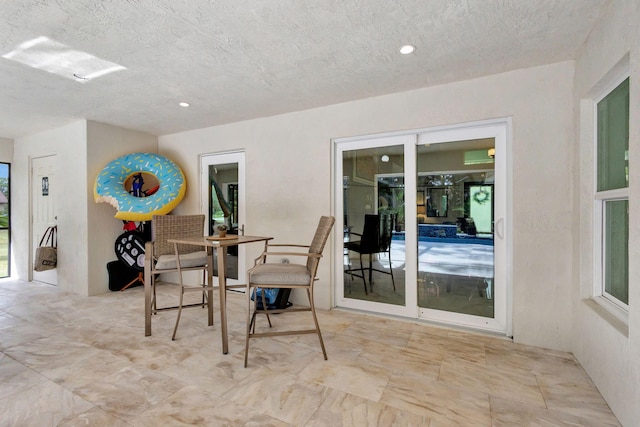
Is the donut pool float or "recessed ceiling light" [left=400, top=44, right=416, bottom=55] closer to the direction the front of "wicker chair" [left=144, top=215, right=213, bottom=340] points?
the recessed ceiling light

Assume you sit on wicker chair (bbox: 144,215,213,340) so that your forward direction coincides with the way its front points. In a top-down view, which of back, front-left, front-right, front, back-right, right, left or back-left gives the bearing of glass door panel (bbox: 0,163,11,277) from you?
back

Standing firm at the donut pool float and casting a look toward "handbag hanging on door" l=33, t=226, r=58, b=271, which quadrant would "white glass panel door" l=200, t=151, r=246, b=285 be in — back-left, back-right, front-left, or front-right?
back-right

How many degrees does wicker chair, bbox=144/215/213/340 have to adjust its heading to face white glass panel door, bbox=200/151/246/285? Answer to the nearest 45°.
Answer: approximately 90° to its left

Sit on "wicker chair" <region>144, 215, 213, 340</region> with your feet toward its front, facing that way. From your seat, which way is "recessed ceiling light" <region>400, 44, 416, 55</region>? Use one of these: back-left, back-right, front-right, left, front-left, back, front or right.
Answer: front

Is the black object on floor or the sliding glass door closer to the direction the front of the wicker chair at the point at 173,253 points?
the sliding glass door

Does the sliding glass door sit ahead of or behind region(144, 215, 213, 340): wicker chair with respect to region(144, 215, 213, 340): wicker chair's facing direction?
ahead

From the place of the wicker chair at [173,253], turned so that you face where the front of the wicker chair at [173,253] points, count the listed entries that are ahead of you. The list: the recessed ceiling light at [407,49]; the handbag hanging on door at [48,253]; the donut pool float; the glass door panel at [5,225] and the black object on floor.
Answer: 1

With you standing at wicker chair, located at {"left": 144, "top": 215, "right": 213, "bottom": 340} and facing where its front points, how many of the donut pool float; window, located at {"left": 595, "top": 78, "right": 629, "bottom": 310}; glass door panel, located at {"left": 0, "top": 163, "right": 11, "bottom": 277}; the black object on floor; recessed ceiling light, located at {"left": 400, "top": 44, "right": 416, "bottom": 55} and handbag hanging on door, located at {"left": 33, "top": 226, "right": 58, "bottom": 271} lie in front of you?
2

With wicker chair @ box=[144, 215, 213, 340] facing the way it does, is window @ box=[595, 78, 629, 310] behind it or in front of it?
in front

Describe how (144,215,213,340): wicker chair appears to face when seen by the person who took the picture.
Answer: facing the viewer and to the right of the viewer

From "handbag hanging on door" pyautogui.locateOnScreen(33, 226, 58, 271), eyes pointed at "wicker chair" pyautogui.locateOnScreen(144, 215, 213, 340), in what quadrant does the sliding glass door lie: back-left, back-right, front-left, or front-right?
front-left

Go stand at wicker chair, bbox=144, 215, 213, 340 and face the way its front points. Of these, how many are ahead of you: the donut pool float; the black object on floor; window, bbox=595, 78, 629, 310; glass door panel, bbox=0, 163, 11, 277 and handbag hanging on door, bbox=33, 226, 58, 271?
1

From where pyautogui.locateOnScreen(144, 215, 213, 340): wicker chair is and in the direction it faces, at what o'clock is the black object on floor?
The black object on floor is roughly at 5 o'clock from the wicker chair.
